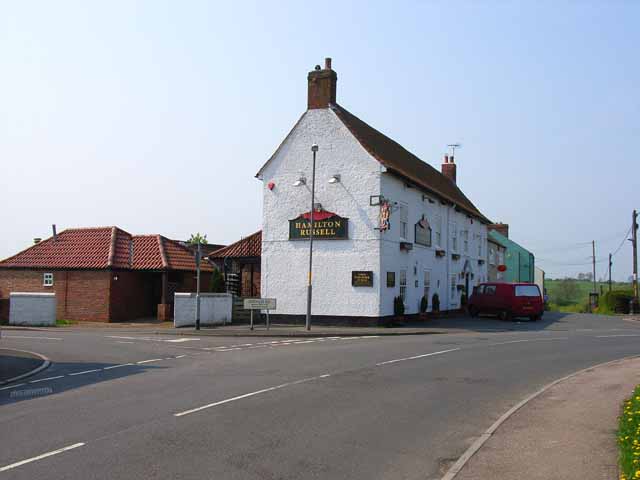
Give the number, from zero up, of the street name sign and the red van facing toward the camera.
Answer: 1

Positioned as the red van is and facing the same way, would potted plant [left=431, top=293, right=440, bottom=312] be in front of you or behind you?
in front

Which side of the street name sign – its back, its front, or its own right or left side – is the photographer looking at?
front

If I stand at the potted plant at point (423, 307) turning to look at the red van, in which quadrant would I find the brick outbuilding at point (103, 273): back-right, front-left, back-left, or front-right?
back-left

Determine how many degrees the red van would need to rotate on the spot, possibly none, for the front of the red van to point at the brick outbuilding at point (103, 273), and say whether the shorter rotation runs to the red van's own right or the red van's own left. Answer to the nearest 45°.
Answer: approximately 45° to the red van's own left

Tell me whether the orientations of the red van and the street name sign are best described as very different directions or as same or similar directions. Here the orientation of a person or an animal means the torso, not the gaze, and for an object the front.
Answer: very different directions

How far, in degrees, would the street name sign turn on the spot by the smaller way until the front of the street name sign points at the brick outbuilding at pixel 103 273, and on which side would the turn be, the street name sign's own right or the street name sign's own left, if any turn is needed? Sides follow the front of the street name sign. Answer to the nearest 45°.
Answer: approximately 135° to the street name sign's own right

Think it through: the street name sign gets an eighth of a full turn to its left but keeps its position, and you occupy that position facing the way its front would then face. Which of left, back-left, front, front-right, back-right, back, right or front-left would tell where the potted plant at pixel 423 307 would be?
left
